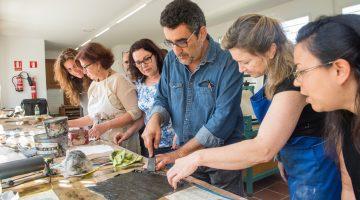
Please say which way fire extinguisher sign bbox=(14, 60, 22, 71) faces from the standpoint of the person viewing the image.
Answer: facing the viewer

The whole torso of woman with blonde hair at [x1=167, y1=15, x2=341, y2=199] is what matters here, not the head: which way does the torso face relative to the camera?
to the viewer's left

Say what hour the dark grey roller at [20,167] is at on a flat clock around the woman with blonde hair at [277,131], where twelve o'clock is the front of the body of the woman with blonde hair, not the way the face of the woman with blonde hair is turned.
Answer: The dark grey roller is roughly at 12 o'clock from the woman with blonde hair.

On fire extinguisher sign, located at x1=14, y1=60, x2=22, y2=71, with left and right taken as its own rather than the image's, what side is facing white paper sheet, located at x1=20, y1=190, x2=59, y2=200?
front

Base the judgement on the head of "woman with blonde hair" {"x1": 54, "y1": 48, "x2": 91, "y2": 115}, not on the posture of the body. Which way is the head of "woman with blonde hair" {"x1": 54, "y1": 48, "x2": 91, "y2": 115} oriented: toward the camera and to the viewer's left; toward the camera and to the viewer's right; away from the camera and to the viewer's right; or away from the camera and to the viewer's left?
toward the camera and to the viewer's right

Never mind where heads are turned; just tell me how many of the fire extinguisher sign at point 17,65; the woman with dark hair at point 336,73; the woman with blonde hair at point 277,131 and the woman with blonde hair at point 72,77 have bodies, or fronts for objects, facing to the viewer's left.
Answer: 2

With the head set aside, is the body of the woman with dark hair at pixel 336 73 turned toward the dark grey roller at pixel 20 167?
yes

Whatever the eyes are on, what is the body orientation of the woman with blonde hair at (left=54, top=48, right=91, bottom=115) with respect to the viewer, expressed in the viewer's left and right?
facing the viewer and to the right of the viewer

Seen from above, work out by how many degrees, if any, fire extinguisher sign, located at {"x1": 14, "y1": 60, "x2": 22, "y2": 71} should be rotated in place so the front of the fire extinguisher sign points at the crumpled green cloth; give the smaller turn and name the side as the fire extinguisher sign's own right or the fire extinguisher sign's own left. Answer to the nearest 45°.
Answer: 0° — it already faces it

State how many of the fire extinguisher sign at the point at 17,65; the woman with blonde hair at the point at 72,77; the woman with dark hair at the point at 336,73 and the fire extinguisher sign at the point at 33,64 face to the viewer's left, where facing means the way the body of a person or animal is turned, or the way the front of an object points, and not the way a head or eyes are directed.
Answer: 1

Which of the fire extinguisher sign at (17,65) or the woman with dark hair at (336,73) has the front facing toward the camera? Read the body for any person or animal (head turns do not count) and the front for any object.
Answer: the fire extinguisher sign

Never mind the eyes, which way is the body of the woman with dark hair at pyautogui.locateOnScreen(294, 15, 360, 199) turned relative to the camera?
to the viewer's left

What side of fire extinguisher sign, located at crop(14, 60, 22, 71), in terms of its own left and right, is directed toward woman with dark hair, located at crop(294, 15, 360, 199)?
front

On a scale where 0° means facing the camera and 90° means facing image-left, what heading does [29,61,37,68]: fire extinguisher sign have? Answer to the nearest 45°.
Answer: approximately 0°

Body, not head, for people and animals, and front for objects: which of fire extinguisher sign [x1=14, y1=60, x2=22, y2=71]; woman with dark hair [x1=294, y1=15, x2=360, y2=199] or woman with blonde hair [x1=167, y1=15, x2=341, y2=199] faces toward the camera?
the fire extinguisher sign

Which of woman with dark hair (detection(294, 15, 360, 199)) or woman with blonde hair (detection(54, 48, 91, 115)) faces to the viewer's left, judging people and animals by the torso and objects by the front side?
the woman with dark hair

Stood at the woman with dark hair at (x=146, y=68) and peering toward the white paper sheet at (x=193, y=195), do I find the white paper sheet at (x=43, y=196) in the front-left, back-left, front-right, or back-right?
front-right

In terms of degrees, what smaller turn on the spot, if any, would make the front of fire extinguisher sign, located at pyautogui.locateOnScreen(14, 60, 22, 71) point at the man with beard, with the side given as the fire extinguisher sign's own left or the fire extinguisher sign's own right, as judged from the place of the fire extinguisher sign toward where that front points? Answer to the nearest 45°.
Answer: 0° — it already faces them

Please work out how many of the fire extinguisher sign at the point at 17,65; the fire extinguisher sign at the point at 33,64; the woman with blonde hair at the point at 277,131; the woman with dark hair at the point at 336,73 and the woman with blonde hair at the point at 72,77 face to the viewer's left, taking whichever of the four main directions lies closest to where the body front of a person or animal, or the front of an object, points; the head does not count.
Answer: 2

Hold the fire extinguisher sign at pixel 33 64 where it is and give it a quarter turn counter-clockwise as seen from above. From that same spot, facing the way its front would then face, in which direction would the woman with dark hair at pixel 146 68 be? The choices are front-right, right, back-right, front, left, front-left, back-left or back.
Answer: right
